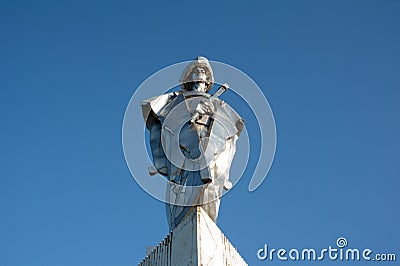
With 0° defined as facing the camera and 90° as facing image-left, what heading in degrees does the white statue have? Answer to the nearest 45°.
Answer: approximately 0°
